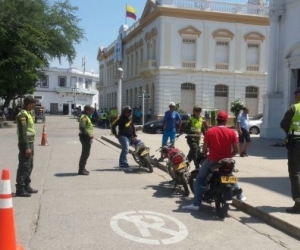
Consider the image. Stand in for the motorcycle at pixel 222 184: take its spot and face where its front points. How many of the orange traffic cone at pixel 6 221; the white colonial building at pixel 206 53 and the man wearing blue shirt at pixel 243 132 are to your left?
1

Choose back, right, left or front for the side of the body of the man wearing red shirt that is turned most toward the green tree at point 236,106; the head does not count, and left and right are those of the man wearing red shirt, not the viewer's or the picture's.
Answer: front

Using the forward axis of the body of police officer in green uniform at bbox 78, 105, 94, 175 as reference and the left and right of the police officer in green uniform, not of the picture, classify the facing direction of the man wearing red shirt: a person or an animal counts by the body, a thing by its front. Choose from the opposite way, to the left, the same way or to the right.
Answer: to the left

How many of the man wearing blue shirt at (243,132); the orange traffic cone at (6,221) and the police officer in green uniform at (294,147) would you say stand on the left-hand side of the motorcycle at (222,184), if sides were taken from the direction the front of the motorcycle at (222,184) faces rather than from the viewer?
1

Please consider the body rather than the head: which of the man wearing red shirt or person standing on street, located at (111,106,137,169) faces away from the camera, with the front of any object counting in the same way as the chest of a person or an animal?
the man wearing red shirt

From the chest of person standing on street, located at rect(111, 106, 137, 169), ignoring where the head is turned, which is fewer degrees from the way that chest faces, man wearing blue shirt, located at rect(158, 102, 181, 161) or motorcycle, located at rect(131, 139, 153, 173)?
the motorcycle

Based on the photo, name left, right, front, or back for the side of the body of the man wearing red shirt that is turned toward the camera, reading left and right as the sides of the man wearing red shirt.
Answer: back

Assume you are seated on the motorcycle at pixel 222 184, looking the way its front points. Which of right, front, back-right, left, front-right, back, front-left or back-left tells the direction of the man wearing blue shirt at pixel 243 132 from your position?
front-right

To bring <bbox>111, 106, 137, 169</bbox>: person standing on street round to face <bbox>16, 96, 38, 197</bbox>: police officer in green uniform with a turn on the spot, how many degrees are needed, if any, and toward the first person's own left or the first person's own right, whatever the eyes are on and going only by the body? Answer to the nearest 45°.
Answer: approximately 90° to the first person's own right

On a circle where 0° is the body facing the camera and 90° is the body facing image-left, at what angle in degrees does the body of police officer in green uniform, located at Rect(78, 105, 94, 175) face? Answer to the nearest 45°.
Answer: approximately 270°

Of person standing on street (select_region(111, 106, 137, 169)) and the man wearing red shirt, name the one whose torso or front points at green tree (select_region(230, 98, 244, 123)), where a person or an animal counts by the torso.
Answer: the man wearing red shirt

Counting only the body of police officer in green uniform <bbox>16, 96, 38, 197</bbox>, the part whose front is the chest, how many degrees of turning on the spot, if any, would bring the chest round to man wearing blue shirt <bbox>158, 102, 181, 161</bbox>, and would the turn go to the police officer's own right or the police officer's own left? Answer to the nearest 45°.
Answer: approximately 45° to the police officer's own left

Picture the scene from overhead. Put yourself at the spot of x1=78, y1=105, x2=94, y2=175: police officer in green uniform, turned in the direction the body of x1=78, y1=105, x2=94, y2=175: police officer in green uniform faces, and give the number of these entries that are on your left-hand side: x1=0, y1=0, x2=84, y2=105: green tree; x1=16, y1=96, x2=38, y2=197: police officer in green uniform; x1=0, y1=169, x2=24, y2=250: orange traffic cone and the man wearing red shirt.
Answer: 1
